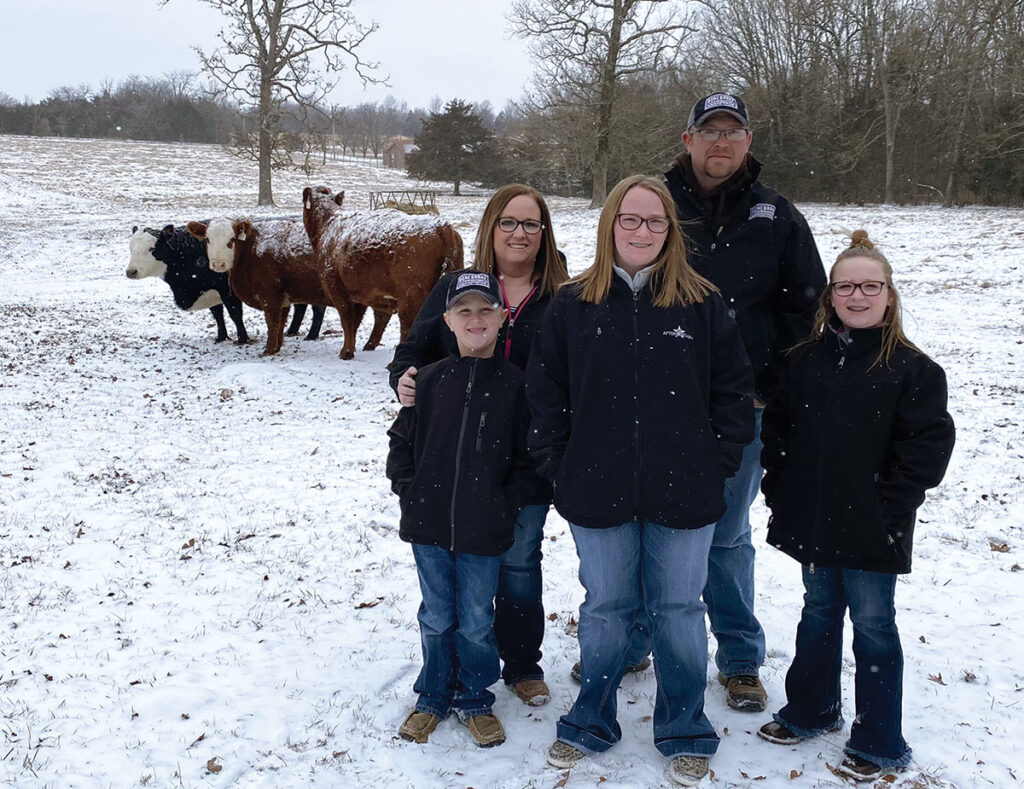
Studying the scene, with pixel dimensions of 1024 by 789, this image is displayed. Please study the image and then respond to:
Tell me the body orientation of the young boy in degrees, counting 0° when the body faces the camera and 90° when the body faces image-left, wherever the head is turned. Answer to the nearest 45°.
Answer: approximately 0°

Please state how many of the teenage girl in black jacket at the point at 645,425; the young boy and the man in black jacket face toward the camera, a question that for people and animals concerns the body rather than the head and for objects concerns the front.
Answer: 3

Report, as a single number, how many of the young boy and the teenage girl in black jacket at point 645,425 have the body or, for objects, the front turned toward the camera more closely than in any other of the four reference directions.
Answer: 2
